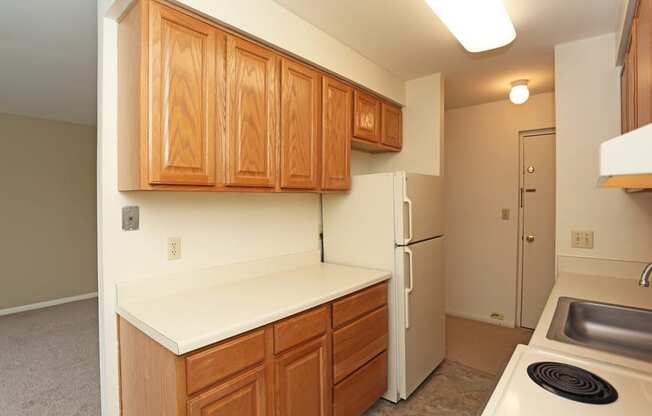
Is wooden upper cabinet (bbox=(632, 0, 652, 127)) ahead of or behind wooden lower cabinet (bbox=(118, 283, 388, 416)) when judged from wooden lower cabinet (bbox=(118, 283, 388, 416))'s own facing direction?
ahead

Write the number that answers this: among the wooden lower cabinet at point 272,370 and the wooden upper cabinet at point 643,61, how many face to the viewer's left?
1

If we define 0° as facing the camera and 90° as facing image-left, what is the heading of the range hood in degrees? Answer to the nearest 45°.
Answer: approximately 90°

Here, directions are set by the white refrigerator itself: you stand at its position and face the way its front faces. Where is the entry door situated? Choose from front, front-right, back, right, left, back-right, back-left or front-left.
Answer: left

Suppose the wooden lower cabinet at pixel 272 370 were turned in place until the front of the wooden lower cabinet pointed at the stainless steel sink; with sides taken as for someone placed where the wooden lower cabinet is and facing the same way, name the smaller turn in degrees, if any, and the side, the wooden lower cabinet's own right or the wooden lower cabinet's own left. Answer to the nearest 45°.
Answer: approximately 45° to the wooden lower cabinet's own left

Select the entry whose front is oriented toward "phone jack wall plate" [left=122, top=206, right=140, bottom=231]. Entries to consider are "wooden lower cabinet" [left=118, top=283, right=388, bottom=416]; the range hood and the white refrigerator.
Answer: the range hood

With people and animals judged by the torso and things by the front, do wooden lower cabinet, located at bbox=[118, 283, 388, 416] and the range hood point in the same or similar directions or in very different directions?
very different directions

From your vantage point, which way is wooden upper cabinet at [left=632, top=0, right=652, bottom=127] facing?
to the viewer's left

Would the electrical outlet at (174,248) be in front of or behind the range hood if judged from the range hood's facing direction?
in front

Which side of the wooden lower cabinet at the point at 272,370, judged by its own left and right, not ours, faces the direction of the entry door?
left

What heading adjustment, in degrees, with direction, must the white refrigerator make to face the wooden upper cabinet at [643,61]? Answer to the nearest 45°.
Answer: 0° — it already faces it
